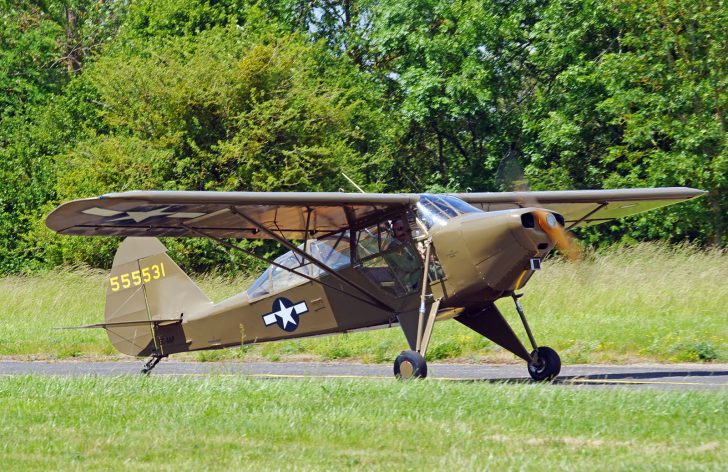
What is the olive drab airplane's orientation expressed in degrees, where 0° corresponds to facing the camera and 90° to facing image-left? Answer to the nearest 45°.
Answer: approximately 315°
